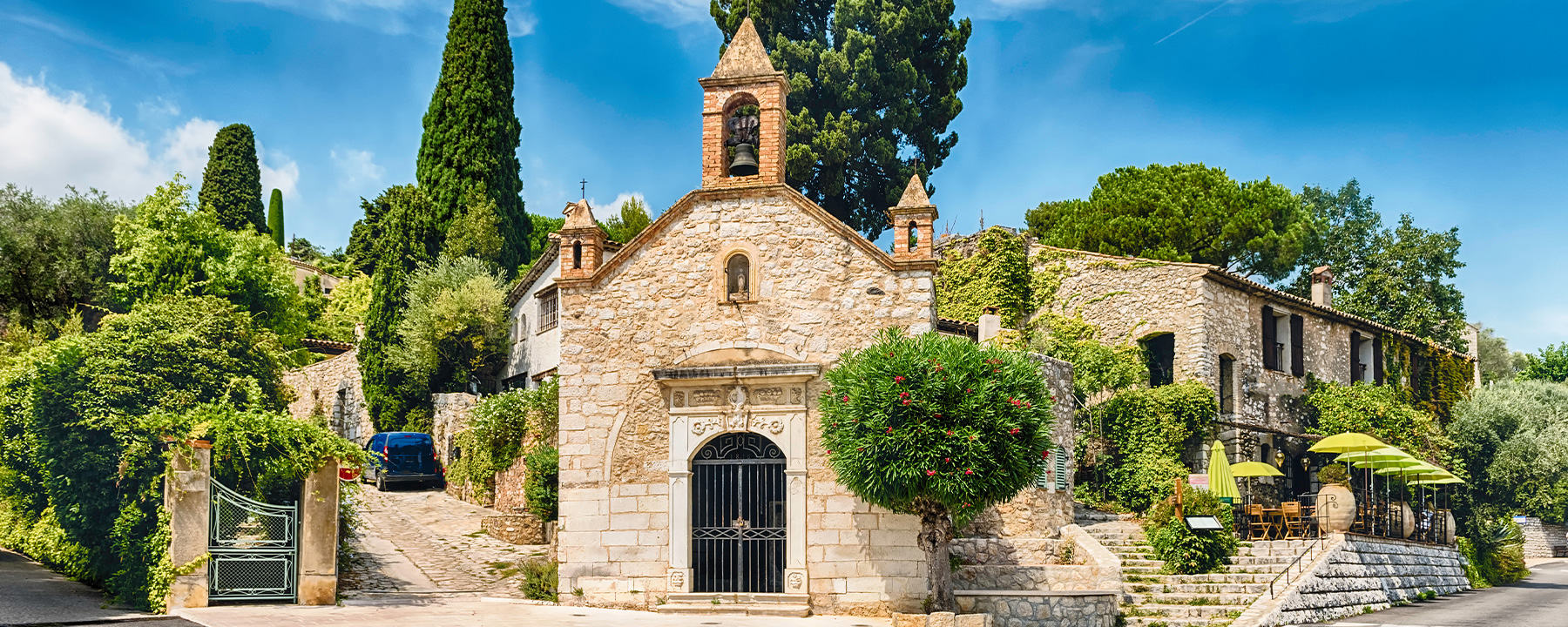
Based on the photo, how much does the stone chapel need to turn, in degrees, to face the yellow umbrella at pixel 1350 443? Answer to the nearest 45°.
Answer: approximately 135° to its left

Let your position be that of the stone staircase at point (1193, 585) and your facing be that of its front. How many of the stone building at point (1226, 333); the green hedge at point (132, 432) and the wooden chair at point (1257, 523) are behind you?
2

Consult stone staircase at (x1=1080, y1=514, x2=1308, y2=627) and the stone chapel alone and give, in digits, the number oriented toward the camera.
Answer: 2

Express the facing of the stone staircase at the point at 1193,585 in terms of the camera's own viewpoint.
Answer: facing the viewer

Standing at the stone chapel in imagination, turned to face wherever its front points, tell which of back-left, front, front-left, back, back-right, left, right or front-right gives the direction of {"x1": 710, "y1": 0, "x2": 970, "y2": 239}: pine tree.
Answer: back

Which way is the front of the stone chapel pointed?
toward the camera

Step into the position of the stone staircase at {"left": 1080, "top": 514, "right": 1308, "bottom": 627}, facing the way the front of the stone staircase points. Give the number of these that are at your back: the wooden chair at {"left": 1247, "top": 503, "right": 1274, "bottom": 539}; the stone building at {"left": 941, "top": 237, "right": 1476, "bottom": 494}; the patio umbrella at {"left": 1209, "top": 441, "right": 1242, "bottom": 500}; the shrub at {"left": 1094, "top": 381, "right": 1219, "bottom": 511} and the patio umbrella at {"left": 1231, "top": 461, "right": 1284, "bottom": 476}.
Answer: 5

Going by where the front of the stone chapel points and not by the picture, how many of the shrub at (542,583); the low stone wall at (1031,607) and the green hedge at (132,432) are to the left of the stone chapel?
1

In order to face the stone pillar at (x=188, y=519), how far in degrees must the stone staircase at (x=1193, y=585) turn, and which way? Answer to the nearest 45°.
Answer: approximately 45° to its right

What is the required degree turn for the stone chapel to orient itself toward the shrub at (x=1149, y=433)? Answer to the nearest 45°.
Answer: approximately 135° to its left

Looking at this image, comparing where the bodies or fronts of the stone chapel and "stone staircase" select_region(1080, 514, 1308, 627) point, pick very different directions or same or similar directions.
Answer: same or similar directions

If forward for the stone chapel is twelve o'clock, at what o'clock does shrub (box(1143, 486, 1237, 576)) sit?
The shrub is roughly at 8 o'clock from the stone chapel.

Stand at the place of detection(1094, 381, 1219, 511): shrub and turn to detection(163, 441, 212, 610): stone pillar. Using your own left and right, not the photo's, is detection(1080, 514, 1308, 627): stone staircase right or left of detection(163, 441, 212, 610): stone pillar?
left
